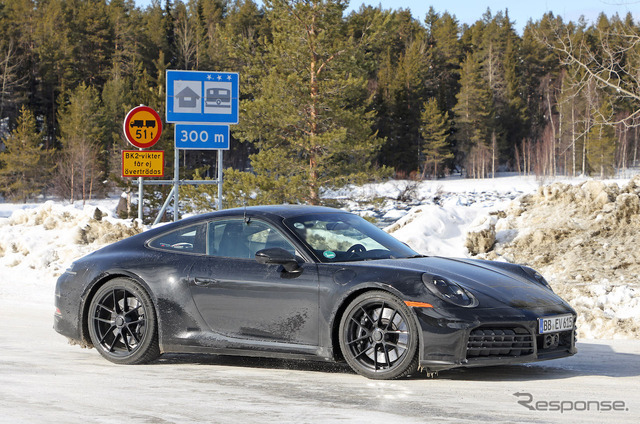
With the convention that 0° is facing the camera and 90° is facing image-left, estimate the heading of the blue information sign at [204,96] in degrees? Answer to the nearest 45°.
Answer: approximately 0°

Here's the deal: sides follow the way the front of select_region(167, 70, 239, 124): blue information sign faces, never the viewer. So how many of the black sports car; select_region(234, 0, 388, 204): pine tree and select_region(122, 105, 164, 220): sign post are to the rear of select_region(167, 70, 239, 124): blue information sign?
1

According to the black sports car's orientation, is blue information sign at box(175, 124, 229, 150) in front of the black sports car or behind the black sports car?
behind

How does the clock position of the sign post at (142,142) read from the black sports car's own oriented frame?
The sign post is roughly at 7 o'clock from the black sports car.

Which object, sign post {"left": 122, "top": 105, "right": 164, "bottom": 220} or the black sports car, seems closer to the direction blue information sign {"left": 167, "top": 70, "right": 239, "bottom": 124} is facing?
the black sports car

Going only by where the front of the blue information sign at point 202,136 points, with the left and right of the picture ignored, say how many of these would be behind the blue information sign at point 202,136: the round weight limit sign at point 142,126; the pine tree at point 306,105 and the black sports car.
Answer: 1

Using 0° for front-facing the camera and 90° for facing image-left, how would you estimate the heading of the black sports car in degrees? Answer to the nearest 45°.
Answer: approximately 315°

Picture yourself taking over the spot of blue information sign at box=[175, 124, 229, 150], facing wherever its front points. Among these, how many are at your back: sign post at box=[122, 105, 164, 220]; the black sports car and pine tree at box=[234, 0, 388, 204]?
1

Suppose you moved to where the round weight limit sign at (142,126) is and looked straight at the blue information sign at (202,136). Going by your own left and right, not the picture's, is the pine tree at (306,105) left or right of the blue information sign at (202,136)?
left

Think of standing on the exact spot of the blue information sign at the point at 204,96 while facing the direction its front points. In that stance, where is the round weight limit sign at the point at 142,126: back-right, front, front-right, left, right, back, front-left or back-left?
front-right

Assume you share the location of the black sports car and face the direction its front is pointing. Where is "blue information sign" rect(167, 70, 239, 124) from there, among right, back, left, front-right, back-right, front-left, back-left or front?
back-left

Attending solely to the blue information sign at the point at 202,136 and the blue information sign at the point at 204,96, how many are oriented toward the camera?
2

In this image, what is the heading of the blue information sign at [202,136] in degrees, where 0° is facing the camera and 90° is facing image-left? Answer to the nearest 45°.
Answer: approximately 0°

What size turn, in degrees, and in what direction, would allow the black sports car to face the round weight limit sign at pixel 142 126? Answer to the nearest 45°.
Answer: approximately 135° to its left

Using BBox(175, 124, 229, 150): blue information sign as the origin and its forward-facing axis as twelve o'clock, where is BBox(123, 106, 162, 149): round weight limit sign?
The round weight limit sign is roughly at 2 o'clock from the blue information sign.
